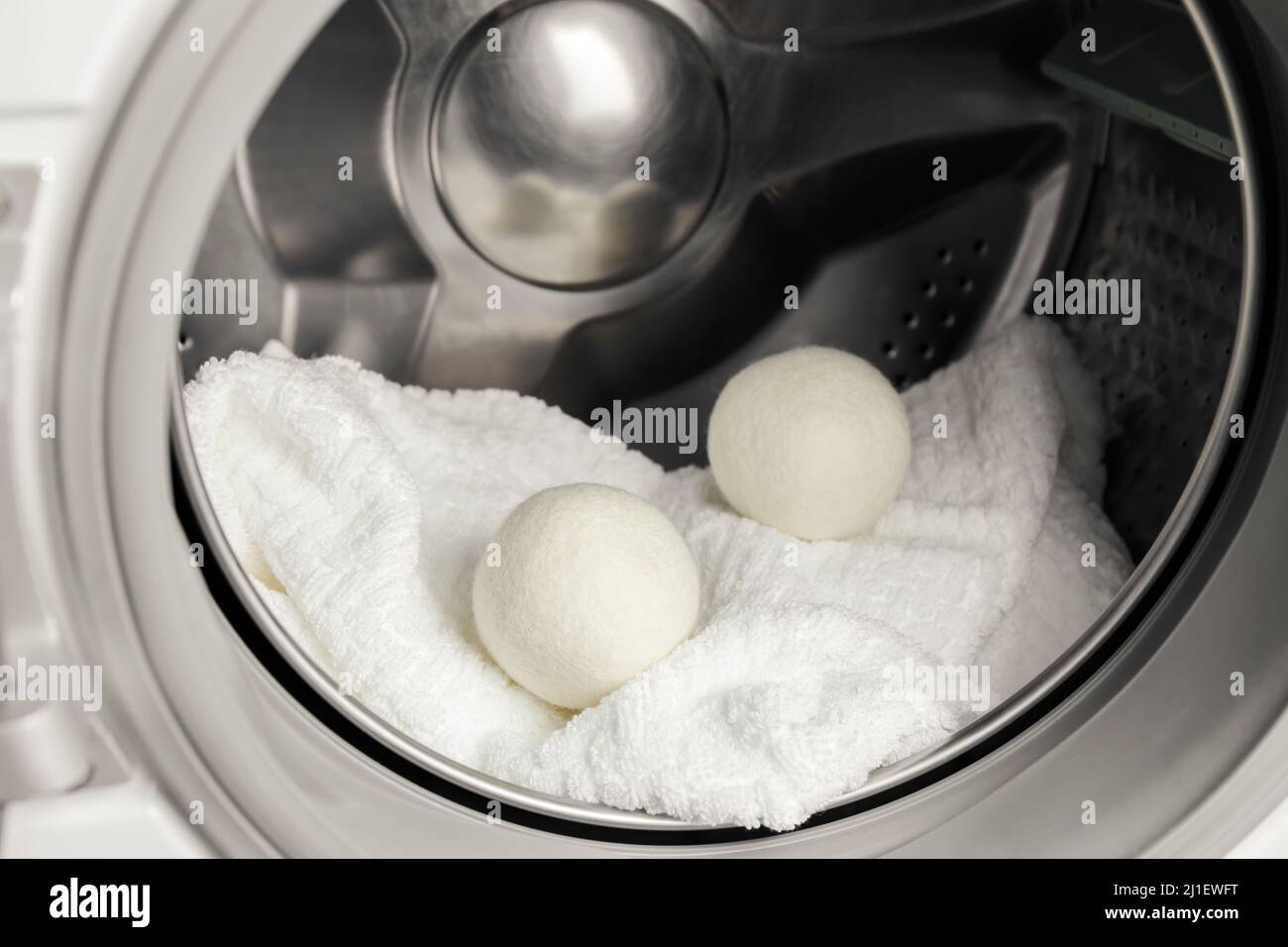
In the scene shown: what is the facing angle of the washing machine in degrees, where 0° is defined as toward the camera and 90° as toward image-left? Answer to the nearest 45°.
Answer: approximately 0°
